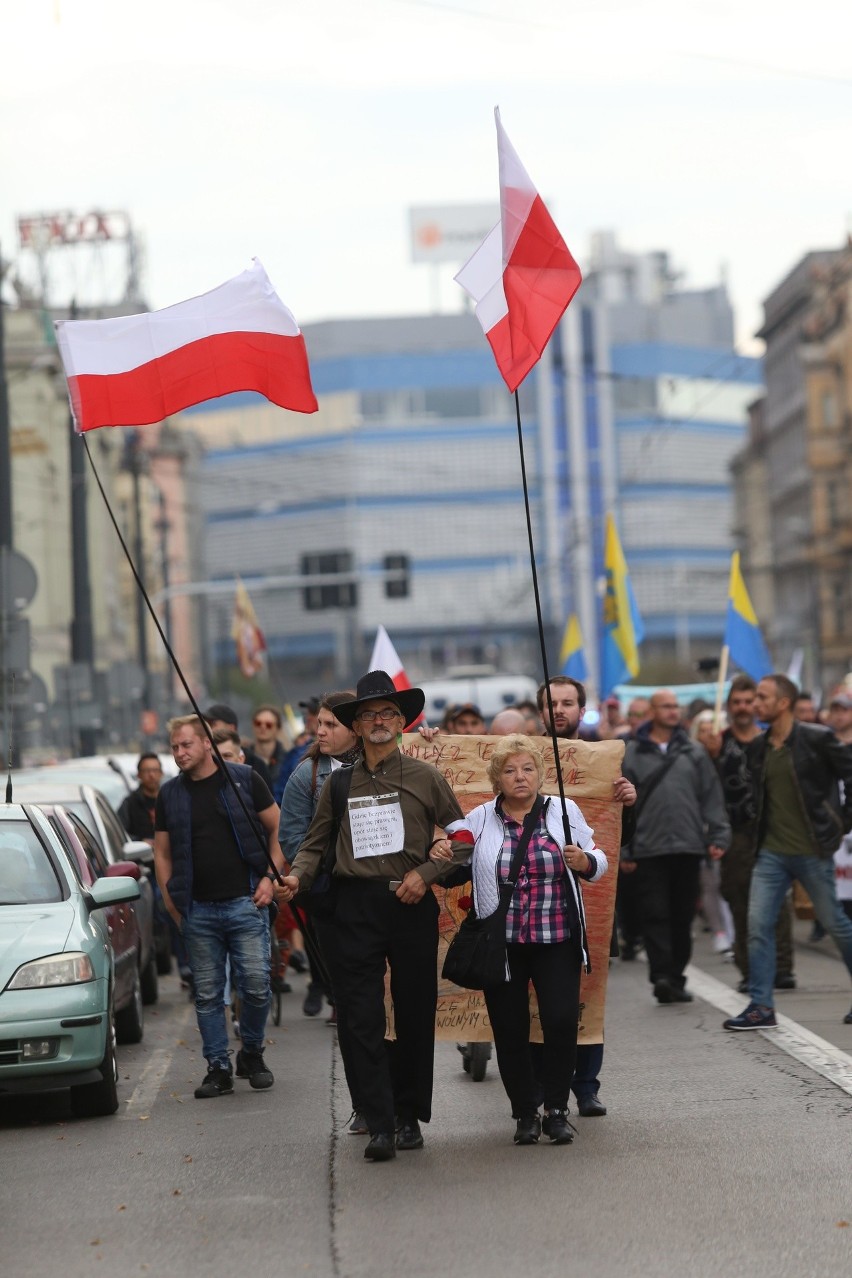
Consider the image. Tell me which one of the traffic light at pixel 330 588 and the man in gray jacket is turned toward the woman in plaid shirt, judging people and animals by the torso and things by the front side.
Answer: the man in gray jacket

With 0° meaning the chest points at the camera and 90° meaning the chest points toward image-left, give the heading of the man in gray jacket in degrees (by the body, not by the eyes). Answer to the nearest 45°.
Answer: approximately 0°

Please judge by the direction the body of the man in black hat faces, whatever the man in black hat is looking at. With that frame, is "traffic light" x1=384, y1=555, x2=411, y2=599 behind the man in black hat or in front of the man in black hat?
behind

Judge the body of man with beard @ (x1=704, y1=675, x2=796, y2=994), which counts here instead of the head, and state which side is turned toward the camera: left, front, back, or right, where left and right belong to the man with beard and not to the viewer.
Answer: front

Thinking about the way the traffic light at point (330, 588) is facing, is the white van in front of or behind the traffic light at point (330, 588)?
behind

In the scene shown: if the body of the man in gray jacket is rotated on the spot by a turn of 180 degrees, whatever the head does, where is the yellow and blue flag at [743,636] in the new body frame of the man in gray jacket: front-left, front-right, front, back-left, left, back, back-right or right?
front
